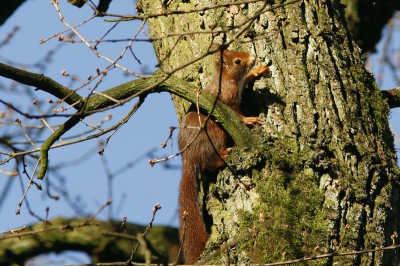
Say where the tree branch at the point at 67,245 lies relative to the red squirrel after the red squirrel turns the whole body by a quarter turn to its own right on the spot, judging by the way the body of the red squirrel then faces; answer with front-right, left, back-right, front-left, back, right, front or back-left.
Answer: back-right

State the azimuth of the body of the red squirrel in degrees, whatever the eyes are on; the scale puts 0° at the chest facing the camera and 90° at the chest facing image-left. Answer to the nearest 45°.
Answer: approximately 270°
